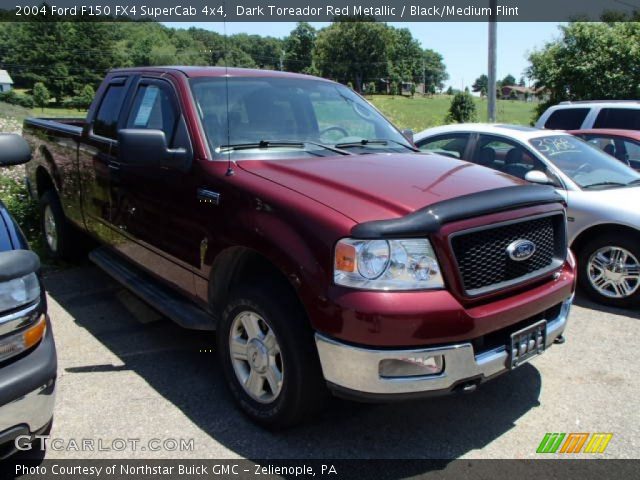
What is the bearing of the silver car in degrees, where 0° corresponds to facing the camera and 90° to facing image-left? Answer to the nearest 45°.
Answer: approximately 315°

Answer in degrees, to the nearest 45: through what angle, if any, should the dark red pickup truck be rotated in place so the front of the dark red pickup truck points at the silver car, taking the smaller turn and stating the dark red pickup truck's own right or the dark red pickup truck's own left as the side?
approximately 90° to the dark red pickup truck's own left

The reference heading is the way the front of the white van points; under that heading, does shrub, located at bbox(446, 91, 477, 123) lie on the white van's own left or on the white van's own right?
on the white van's own left

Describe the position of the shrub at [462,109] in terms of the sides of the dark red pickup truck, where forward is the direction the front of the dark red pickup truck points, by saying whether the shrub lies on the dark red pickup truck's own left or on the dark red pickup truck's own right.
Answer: on the dark red pickup truck's own left

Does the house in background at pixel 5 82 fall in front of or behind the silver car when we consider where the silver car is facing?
behind
